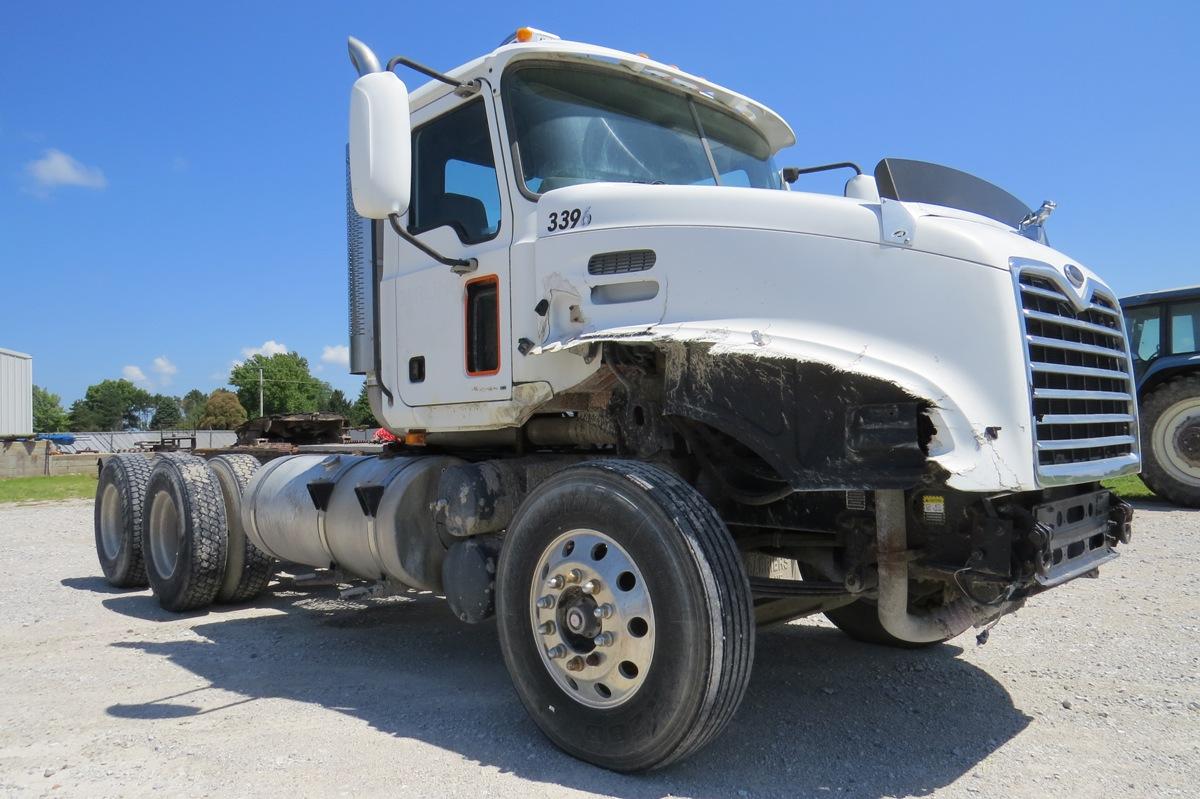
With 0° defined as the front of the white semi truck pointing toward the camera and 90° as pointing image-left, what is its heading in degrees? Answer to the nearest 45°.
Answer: approximately 315°

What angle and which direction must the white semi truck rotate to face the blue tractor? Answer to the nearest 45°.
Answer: approximately 90° to its left

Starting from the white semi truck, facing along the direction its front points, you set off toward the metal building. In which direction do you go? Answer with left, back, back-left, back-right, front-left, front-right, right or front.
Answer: back
